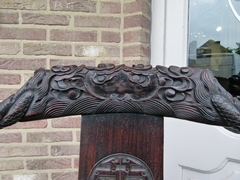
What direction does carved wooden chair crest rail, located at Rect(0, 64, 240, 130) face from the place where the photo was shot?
facing the viewer

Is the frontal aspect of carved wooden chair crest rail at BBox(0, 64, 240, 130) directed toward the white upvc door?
no
